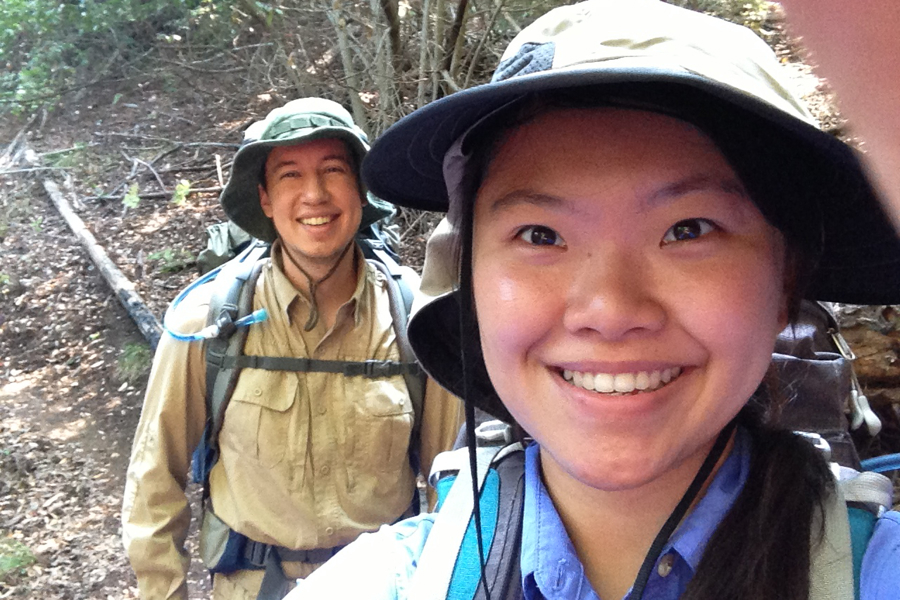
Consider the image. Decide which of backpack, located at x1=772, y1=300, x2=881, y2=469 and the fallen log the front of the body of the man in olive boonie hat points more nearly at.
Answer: the backpack

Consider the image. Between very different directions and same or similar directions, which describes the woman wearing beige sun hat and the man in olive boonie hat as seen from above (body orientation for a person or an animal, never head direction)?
same or similar directions

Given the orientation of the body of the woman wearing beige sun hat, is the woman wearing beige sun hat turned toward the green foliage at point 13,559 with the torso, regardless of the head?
no

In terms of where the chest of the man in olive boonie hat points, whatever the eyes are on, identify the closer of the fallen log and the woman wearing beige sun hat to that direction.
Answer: the woman wearing beige sun hat

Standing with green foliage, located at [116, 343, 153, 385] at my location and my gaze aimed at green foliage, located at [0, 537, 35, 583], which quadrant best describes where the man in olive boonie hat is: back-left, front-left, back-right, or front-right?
front-left

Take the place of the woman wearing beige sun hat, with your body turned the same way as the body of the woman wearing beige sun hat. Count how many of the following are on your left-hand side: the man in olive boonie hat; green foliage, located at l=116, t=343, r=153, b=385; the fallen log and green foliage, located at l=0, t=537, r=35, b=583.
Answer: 0

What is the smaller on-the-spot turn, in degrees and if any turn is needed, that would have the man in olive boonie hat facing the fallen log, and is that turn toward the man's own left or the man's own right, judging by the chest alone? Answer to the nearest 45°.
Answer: approximately 180°

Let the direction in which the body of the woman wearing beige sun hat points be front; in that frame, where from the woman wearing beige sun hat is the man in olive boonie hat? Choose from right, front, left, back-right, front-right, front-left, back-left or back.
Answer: back-right

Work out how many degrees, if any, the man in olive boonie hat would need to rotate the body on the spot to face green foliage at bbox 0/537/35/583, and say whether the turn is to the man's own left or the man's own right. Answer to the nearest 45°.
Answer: approximately 135° to the man's own right

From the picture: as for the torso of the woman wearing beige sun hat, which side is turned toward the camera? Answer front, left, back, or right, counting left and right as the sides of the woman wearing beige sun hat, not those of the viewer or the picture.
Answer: front

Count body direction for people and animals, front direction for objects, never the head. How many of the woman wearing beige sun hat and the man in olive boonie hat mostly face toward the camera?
2

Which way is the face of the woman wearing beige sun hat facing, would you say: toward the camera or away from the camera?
toward the camera

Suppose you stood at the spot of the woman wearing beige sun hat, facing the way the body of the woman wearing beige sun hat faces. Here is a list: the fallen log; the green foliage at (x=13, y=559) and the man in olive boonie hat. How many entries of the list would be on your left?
0

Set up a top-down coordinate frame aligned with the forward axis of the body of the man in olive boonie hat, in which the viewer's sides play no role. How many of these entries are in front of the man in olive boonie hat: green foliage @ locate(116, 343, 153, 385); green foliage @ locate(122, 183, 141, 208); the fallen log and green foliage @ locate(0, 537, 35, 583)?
0

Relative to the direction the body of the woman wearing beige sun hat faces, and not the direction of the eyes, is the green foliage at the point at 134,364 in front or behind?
behind

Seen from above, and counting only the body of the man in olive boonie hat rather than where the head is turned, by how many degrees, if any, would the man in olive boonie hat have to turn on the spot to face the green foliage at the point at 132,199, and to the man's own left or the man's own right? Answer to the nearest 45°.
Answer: approximately 180°

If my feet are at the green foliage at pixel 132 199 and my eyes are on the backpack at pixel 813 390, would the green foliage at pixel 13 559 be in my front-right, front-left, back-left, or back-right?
front-right
